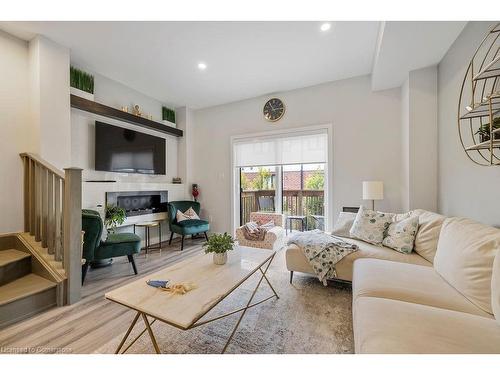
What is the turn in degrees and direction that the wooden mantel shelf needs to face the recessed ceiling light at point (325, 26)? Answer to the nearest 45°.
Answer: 0° — it already faces it

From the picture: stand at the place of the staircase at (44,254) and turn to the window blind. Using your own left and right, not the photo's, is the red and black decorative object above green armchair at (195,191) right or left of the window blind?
left

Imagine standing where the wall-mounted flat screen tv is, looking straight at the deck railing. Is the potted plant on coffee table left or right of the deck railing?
right

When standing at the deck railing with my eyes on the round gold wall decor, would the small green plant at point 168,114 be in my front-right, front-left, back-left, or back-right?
front-right
